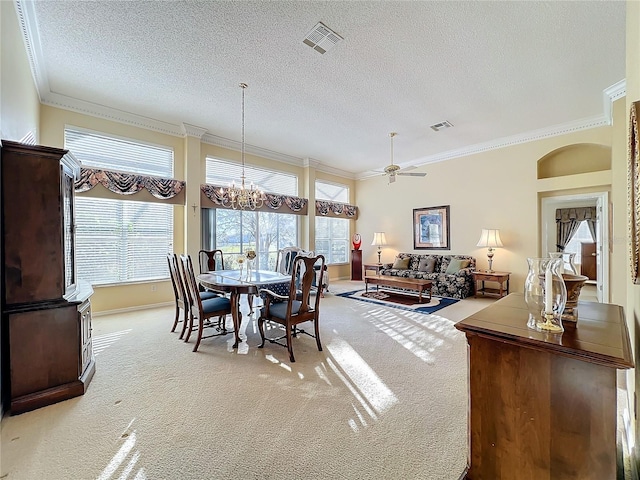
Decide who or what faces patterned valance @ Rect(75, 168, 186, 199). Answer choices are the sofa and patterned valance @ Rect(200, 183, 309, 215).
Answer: the sofa

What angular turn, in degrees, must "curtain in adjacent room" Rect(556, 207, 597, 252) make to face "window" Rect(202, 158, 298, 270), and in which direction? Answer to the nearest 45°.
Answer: approximately 45° to its right

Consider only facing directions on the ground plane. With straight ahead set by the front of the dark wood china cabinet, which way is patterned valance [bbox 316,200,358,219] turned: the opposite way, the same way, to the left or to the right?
to the right

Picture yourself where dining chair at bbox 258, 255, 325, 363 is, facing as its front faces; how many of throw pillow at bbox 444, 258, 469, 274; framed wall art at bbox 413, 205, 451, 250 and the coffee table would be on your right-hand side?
3

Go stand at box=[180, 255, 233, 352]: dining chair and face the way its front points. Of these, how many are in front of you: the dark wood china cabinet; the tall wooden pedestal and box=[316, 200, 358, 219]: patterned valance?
2

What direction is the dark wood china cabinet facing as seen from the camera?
to the viewer's right

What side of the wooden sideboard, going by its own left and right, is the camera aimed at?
left

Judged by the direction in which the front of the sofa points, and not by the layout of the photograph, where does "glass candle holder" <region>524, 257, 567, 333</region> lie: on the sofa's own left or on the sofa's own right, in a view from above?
on the sofa's own left
